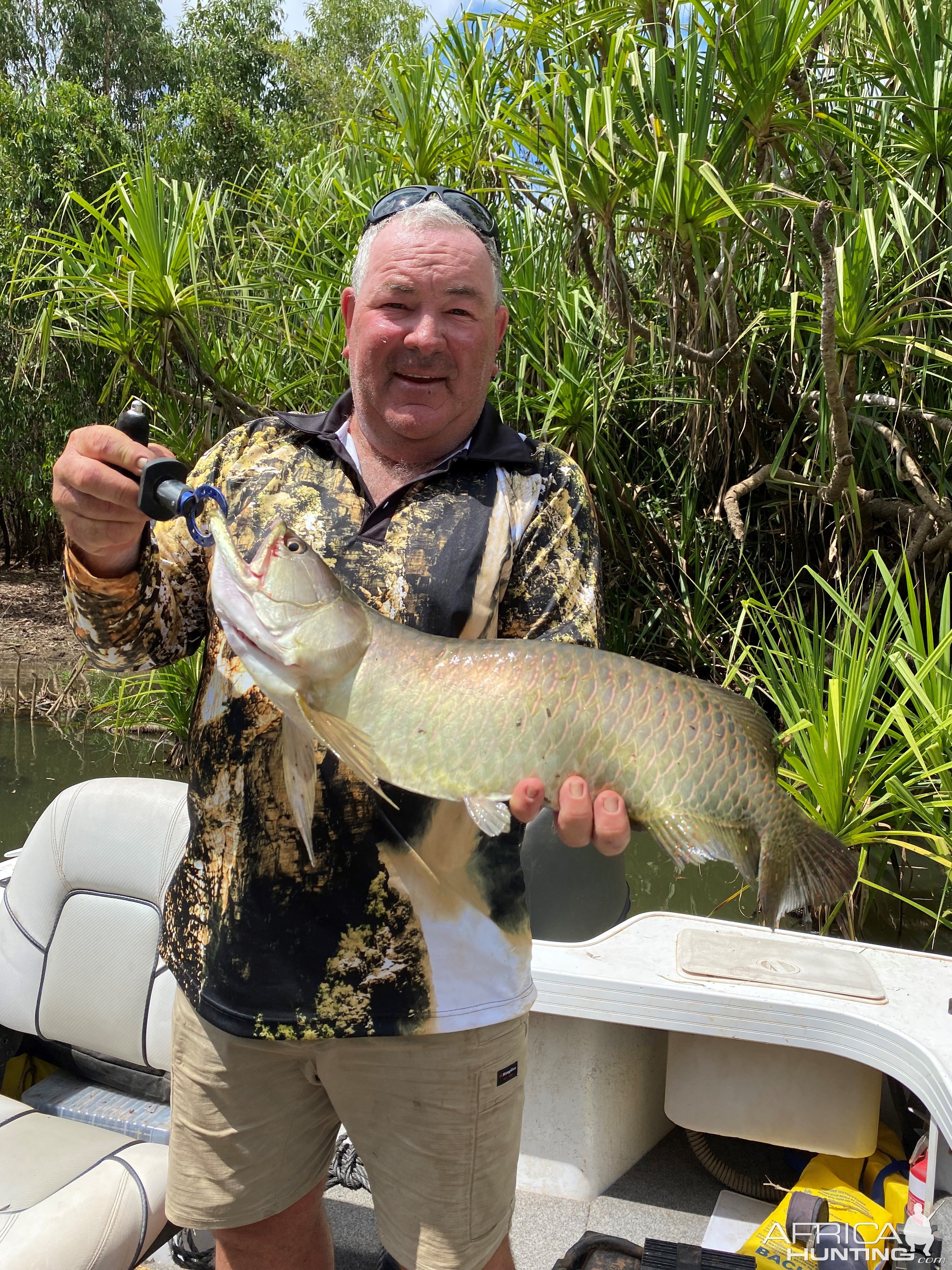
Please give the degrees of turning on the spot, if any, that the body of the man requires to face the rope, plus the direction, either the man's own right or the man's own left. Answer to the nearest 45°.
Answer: approximately 180°

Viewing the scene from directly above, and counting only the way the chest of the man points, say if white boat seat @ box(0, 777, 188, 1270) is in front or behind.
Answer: behind

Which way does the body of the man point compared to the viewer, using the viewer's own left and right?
facing the viewer

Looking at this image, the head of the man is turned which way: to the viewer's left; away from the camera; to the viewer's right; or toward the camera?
toward the camera

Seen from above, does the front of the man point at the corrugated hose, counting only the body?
no
